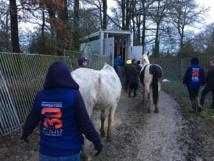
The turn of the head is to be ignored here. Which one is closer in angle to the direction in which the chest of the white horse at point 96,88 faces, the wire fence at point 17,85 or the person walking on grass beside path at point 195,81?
the person walking on grass beside path

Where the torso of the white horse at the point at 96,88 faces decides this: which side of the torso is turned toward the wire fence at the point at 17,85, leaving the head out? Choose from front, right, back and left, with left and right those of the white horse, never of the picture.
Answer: left

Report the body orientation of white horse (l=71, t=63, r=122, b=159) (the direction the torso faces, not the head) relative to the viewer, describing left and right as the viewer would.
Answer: facing away from the viewer and to the right of the viewer

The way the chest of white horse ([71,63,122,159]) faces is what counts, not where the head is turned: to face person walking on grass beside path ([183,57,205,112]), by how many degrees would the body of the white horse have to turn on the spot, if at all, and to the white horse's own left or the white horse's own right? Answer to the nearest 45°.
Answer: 0° — it already faces them

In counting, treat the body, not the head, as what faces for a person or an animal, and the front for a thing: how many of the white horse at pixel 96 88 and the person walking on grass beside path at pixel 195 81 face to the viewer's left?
0

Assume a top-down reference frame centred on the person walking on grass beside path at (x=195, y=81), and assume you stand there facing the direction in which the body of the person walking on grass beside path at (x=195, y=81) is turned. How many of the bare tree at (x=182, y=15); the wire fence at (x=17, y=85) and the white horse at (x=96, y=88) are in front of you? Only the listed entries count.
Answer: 1
